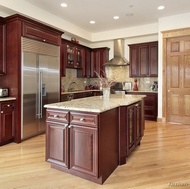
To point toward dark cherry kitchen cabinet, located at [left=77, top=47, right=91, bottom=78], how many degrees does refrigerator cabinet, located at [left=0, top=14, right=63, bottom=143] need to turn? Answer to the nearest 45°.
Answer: approximately 90° to its left

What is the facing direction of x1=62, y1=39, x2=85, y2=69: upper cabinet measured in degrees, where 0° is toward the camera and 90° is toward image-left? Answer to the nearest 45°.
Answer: approximately 315°

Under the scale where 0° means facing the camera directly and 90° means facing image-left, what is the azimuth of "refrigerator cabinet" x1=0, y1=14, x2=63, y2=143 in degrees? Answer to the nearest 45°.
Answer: approximately 315°

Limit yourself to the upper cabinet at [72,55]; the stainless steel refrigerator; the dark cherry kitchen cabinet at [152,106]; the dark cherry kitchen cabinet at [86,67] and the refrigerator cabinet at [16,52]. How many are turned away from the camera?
0

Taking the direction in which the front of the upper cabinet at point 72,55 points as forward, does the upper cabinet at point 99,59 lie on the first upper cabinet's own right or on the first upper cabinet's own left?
on the first upper cabinet's own left

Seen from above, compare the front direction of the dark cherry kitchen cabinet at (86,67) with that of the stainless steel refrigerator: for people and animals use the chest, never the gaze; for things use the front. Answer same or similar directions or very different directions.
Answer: same or similar directions

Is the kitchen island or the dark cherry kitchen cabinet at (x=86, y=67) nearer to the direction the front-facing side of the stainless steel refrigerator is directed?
the kitchen island

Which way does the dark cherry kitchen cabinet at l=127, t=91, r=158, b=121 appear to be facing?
toward the camera

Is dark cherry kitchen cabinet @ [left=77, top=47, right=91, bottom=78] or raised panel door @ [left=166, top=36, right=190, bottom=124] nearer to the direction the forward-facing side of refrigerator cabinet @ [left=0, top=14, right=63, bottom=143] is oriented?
the raised panel door

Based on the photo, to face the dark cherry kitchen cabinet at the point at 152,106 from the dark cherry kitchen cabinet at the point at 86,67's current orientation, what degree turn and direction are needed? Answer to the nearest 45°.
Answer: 0° — it already faces it

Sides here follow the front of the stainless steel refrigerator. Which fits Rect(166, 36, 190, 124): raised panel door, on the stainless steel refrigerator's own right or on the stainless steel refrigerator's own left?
on the stainless steel refrigerator's own left

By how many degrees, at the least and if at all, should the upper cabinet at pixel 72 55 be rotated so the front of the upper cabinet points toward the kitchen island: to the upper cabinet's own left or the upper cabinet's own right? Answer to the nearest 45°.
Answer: approximately 45° to the upper cabinet's own right
